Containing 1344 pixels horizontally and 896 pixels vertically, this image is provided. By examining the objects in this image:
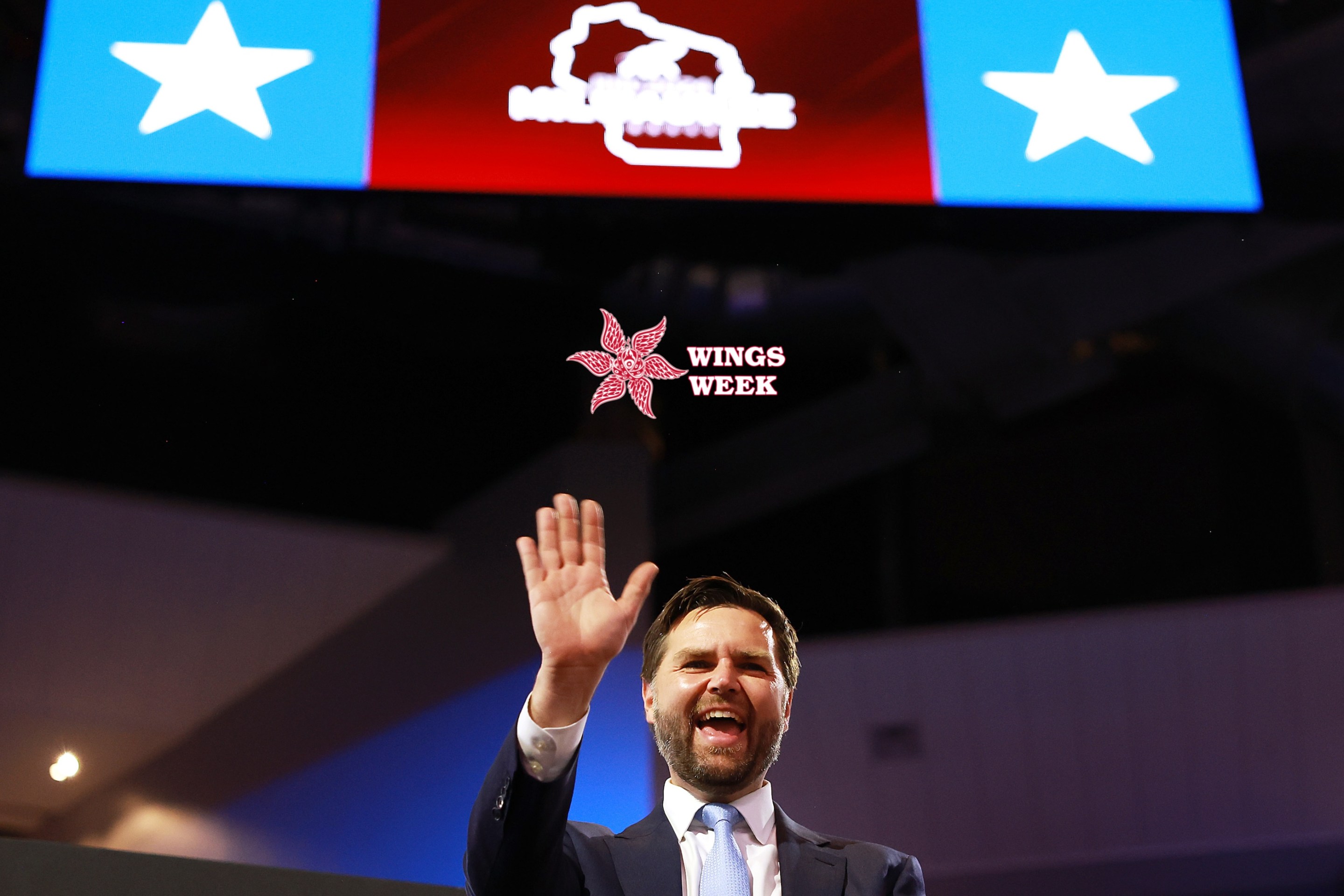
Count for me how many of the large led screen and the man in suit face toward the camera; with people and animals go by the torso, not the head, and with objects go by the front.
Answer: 2

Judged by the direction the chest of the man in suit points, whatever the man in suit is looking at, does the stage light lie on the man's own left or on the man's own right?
on the man's own right

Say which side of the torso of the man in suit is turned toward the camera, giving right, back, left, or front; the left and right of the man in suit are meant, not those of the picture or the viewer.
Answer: front
